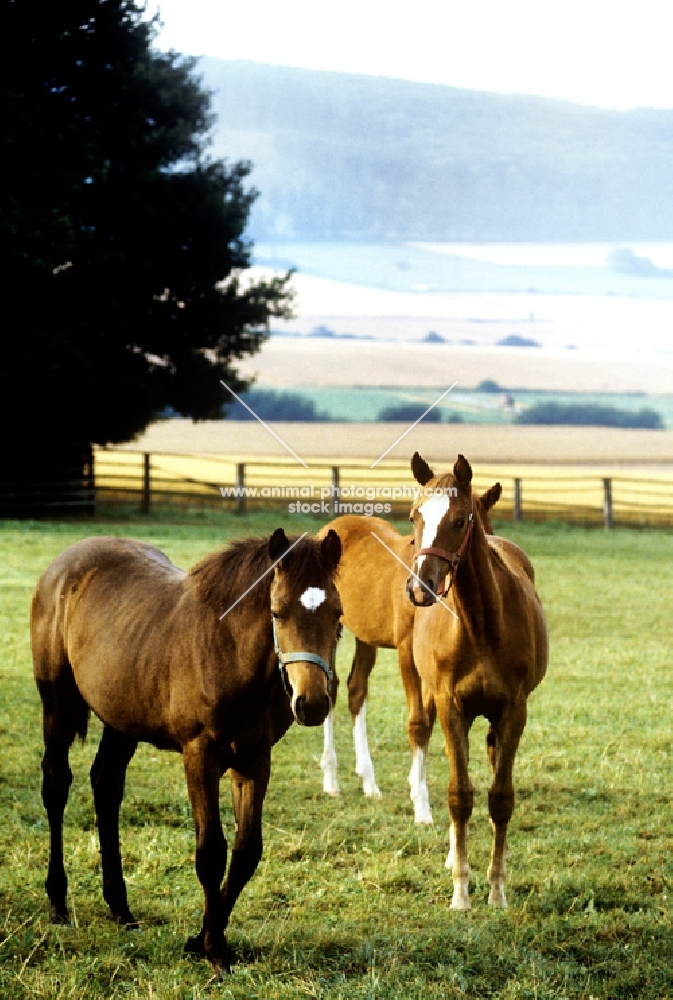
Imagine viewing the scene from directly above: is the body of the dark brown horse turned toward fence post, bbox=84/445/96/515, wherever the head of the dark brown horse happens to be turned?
no

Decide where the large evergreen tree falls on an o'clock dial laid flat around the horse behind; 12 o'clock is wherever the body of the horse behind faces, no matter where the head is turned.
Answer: The large evergreen tree is roughly at 7 o'clock from the horse behind.

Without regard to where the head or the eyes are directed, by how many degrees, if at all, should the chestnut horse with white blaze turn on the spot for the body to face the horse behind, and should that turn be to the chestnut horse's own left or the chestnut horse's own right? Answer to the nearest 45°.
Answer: approximately 180°

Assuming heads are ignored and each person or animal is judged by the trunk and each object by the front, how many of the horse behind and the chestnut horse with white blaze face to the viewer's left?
0

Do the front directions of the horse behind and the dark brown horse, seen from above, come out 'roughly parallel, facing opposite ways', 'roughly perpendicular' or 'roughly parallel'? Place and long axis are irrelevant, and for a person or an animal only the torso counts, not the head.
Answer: roughly parallel

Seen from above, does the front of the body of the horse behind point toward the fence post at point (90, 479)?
no

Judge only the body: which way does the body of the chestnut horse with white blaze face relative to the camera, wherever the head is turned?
toward the camera

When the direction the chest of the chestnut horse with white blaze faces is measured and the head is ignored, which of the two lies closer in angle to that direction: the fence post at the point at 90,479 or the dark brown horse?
the dark brown horse

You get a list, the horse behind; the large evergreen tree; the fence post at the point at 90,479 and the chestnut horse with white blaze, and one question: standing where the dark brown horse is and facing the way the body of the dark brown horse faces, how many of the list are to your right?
0

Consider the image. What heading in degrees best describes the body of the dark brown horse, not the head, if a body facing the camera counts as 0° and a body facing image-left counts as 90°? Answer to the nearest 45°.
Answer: approximately 315°

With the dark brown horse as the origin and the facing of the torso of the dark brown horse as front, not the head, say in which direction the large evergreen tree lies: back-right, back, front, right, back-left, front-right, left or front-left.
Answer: back-left

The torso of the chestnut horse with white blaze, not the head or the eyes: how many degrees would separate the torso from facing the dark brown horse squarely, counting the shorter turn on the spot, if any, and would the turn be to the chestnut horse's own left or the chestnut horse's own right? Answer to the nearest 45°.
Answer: approximately 45° to the chestnut horse's own right

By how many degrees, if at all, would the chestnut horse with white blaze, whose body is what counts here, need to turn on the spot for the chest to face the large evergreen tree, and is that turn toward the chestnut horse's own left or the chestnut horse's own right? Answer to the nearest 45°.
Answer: approximately 180°

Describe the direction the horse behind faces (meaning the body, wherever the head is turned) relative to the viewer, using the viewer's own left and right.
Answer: facing the viewer and to the right of the viewer

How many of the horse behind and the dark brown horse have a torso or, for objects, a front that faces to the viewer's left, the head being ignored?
0
